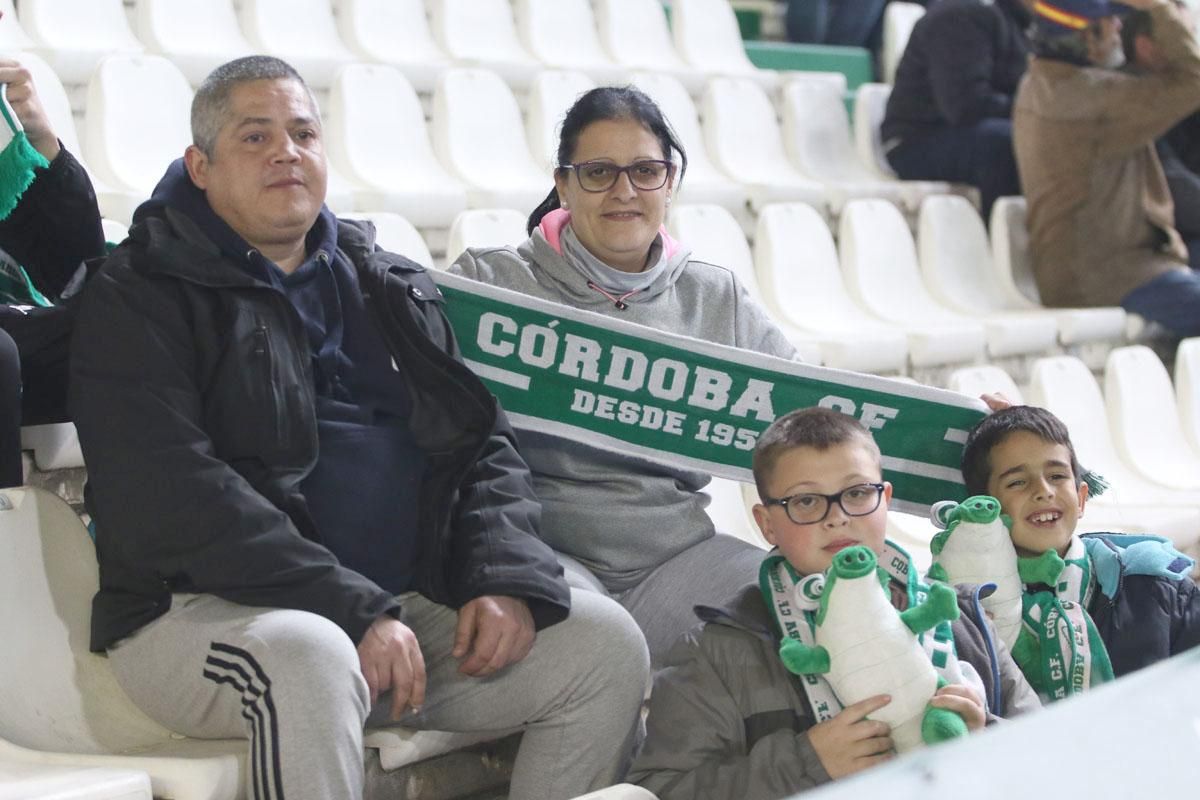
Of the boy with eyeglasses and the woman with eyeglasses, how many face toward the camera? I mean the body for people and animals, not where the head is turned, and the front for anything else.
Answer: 2

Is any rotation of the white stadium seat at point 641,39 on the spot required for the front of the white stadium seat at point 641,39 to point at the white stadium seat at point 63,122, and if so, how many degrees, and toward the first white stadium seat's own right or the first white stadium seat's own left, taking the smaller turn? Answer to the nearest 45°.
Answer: approximately 90° to the first white stadium seat's own right

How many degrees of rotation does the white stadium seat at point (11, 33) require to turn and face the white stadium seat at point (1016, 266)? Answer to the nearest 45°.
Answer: approximately 45° to its left

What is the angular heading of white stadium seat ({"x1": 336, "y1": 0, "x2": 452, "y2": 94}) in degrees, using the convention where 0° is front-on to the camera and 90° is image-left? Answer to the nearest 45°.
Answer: approximately 315°

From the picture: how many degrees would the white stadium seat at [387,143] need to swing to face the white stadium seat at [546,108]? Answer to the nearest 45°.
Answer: approximately 90° to its left

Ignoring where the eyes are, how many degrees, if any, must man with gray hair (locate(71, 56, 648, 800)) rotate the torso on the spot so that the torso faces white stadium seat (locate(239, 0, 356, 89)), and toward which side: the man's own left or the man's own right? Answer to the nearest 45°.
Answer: approximately 135° to the man's own left

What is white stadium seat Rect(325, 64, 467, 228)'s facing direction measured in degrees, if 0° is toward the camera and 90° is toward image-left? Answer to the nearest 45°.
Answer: approximately 315°

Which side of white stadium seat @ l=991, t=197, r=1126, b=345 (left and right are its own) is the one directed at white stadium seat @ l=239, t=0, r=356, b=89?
right
